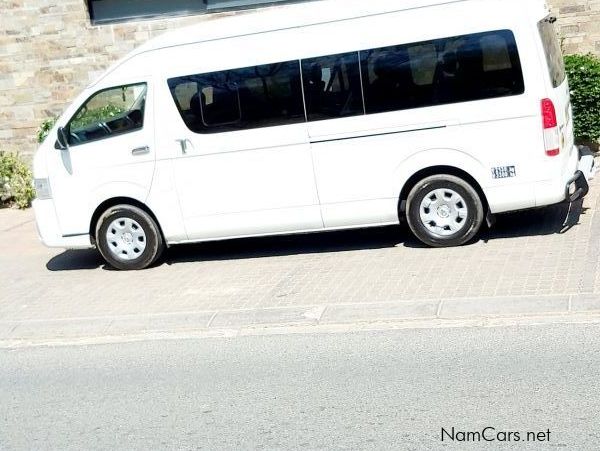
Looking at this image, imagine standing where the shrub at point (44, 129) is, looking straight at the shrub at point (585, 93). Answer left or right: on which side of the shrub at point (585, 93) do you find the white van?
right

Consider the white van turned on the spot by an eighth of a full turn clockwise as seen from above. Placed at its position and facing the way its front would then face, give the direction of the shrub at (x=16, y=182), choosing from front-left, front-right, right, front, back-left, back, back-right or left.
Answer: front

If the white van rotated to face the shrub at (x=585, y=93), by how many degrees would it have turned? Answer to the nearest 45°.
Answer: approximately 135° to its right

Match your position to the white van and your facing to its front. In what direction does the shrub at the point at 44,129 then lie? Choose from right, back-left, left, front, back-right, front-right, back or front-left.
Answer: front-right

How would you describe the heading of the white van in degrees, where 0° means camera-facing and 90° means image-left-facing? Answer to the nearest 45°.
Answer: approximately 90°
